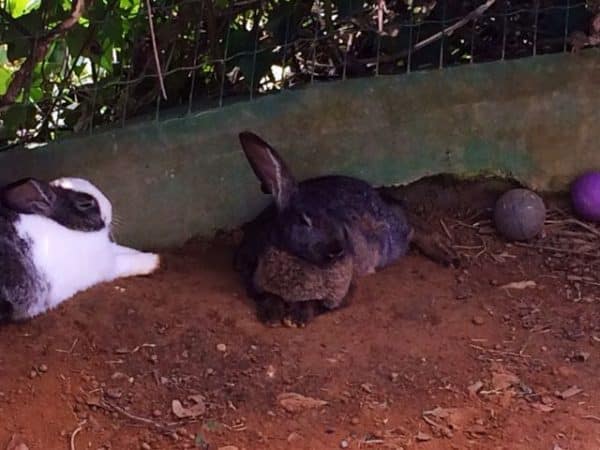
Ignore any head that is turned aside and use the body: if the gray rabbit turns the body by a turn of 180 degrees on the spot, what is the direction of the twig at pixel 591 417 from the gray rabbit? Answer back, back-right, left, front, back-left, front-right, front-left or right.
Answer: right

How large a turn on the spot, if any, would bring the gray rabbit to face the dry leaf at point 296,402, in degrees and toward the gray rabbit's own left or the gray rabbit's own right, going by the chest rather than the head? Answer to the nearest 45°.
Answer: approximately 45° to the gray rabbit's own left

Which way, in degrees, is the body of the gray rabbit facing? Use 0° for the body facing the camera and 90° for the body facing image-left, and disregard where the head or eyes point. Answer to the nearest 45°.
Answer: approximately 45°

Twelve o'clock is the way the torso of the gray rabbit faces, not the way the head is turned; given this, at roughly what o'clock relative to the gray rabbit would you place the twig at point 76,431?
The twig is roughly at 12 o'clock from the gray rabbit.

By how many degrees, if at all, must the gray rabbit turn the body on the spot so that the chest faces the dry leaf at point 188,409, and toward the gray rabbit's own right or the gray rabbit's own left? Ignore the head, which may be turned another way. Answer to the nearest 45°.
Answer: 0° — it already faces it

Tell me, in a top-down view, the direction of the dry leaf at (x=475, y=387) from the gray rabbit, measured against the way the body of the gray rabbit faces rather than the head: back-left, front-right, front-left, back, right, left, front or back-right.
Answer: left

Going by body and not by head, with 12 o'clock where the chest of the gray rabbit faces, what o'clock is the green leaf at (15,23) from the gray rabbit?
The green leaf is roughly at 2 o'clock from the gray rabbit.

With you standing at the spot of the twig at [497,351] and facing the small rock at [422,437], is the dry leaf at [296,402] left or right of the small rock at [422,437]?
right

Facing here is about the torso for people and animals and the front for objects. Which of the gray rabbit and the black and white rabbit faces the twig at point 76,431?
the gray rabbit
